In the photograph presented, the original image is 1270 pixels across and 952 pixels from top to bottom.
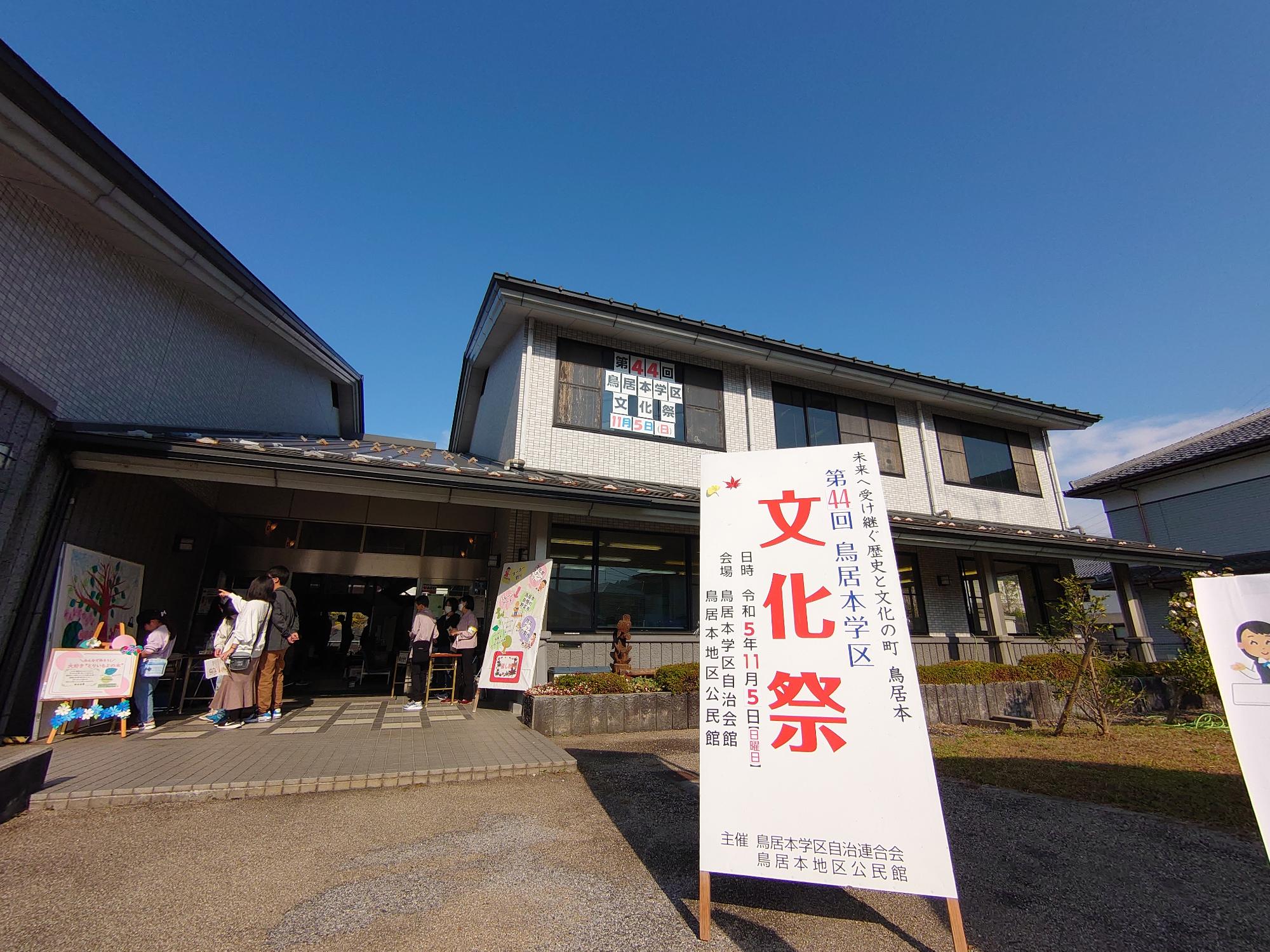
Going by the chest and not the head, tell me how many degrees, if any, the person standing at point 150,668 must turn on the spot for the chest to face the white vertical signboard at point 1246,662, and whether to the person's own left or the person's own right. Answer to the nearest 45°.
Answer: approximately 135° to the person's own left

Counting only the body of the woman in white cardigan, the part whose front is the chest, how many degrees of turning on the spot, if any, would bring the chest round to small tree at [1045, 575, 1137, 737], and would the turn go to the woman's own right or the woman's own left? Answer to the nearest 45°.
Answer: approximately 180°

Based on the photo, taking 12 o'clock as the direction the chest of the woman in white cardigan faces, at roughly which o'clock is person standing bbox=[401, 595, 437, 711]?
The person standing is roughly at 4 o'clock from the woman in white cardigan.

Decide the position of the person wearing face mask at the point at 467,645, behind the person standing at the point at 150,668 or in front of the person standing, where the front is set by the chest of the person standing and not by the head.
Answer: behind

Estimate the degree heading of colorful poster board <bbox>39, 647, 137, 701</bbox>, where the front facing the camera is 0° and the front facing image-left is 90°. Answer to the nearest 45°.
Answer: approximately 0°
